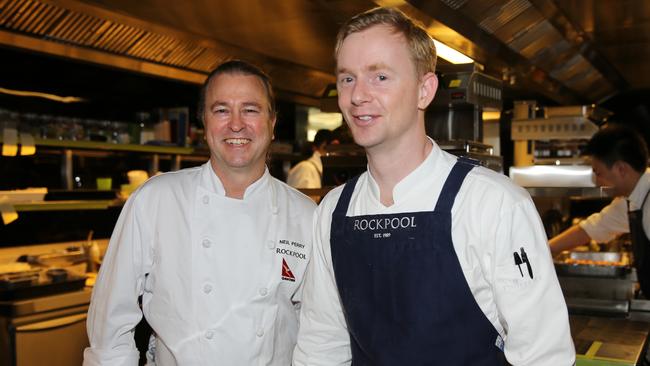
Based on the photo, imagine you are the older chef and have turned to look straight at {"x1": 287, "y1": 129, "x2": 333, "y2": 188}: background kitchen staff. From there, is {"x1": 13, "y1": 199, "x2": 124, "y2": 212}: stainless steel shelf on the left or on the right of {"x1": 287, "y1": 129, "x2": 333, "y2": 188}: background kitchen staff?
left

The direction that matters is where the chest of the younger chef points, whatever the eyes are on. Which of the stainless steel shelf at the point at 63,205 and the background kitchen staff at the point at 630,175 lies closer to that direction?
the stainless steel shelf

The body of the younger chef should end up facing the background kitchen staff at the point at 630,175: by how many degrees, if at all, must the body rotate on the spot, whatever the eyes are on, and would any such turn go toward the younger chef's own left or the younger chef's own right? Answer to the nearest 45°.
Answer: approximately 180°

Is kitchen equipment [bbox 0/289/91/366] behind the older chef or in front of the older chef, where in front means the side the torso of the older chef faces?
behind

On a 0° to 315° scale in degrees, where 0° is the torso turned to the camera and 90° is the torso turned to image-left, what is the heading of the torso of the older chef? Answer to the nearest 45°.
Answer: approximately 0°

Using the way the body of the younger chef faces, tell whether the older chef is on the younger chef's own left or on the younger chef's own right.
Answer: on the younger chef's own right

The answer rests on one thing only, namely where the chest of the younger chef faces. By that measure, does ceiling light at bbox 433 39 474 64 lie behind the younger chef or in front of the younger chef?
behind

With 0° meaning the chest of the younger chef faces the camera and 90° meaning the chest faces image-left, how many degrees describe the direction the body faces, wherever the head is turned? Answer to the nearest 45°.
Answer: approximately 45°

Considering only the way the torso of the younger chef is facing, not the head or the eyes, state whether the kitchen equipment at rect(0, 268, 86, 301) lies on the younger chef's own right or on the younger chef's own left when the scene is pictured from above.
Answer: on the younger chef's own right

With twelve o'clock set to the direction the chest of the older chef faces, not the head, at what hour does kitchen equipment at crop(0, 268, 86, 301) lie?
The kitchen equipment is roughly at 5 o'clock from the older chef.
